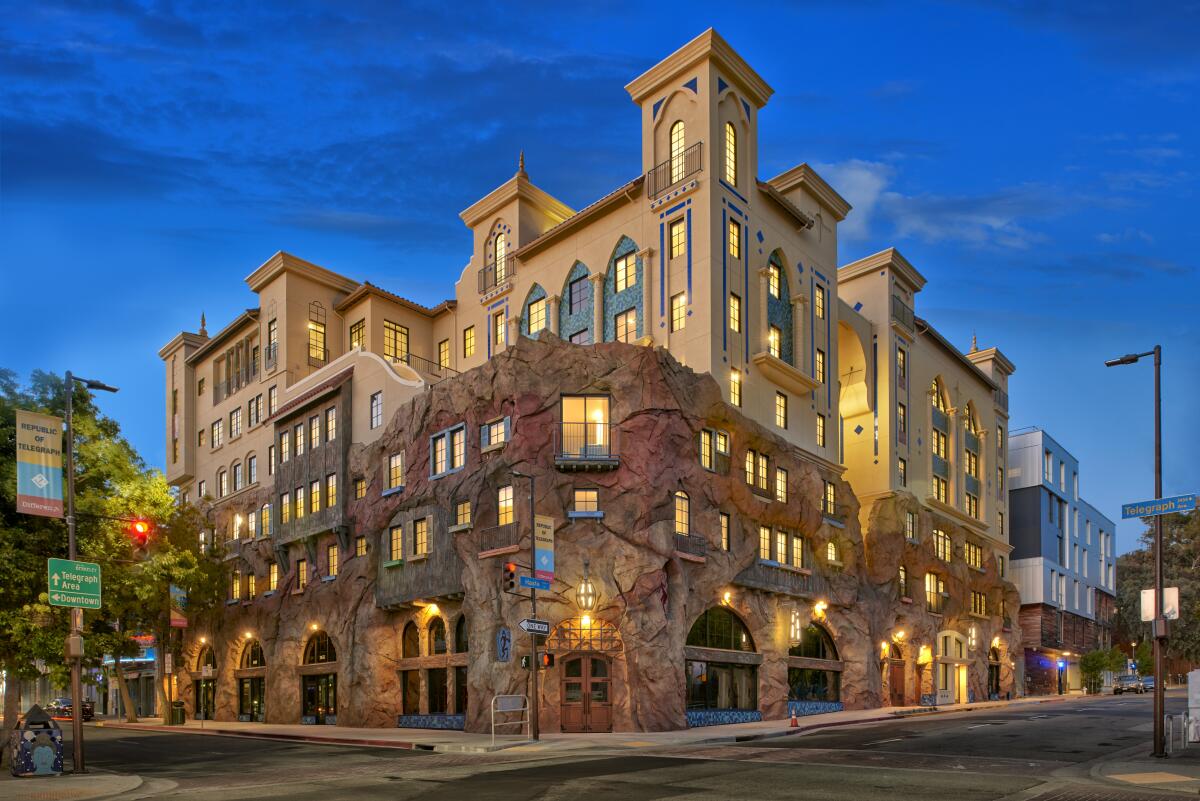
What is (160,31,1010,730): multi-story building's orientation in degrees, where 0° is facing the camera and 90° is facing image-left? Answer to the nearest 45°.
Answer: approximately 0°

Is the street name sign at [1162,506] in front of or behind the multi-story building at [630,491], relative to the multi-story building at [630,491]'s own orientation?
in front

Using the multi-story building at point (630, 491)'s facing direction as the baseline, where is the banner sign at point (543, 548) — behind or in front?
in front

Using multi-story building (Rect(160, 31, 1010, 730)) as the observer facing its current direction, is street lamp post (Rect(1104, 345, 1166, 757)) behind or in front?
in front
